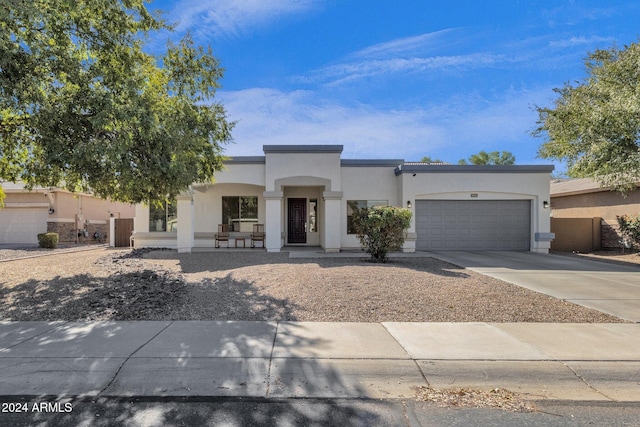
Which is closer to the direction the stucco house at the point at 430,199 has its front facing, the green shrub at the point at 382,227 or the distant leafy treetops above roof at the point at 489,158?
the green shrub

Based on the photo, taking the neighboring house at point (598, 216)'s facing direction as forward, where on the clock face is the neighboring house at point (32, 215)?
the neighboring house at point (32, 215) is roughly at 2 o'clock from the neighboring house at point (598, 216).

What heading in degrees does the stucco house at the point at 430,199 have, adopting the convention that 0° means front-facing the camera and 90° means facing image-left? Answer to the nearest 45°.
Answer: approximately 0°

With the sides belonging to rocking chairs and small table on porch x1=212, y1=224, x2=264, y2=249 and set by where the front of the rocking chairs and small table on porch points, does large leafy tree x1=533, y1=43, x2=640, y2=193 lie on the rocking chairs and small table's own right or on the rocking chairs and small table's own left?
on the rocking chairs and small table's own left

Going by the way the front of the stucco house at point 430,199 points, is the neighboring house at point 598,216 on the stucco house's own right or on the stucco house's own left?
on the stucco house's own left

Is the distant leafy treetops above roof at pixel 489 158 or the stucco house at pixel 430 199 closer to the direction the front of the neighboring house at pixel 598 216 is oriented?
the stucco house

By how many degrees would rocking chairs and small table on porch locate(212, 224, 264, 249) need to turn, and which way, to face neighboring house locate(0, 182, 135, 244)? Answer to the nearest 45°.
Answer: approximately 135° to its right
